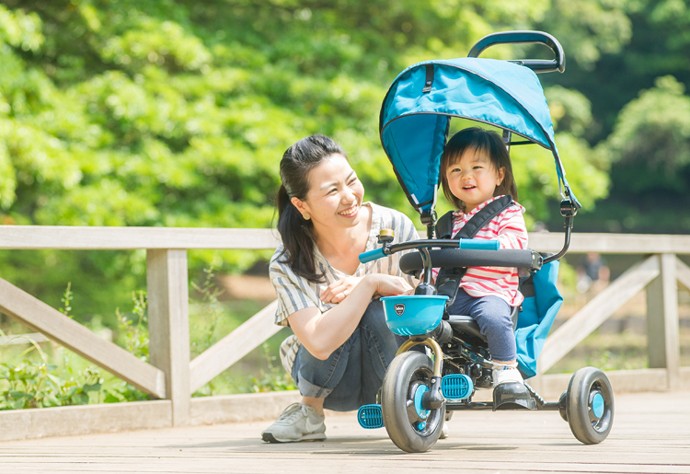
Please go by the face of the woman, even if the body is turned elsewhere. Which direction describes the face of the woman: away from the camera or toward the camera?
toward the camera

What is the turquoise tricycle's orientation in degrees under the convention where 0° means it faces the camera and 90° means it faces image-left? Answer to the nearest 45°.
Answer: approximately 45°
